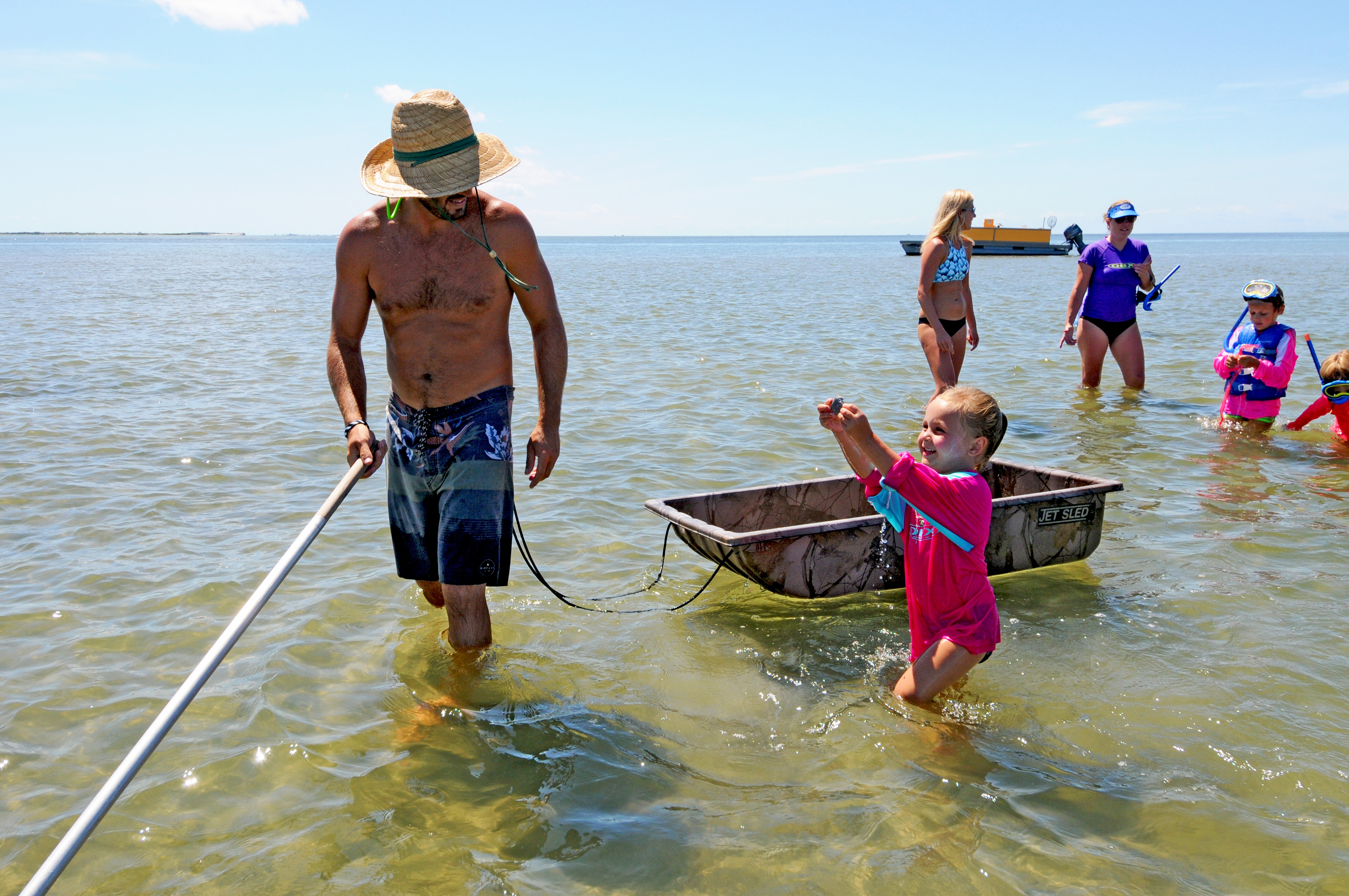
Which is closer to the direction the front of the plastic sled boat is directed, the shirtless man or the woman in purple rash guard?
the shirtless man

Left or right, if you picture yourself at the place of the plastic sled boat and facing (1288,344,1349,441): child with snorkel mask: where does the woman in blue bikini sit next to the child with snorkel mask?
left

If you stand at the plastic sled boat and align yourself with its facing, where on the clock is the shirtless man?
The shirtless man is roughly at 12 o'clock from the plastic sled boat.

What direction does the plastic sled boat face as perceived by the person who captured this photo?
facing the viewer and to the left of the viewer

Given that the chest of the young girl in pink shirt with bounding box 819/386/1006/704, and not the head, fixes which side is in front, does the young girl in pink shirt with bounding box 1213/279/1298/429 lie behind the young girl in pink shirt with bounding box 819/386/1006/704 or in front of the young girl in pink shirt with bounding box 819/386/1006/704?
behind

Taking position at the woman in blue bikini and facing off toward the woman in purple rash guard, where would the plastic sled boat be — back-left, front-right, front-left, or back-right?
back-right

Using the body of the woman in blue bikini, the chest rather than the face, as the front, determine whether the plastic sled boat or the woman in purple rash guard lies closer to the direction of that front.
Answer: the plastic sled boat

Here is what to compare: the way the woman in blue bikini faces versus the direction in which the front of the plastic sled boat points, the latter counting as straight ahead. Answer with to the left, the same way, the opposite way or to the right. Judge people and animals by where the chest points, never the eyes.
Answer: to the left

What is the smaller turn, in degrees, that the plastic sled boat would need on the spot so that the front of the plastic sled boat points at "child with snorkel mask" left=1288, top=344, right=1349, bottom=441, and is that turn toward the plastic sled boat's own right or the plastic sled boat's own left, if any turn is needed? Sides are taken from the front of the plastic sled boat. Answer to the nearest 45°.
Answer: approximately 180°

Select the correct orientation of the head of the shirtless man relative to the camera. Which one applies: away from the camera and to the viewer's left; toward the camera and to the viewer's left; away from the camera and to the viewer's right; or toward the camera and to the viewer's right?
toward the camera and to the viewer's right

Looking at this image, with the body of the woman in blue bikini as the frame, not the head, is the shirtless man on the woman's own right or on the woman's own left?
on the woman's own right

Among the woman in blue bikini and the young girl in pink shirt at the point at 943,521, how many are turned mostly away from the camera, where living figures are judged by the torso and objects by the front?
0

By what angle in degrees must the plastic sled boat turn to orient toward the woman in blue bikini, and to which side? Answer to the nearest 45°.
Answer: approximately 135° to its right

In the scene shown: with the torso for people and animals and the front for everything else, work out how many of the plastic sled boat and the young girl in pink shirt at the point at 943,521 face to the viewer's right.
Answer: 0

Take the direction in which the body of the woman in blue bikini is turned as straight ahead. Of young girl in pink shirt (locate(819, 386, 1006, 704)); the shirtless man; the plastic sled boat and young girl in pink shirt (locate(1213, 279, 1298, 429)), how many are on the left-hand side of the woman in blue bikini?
0

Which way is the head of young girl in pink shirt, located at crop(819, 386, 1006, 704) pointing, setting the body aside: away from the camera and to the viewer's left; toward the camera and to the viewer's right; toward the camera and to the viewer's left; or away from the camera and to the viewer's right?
toward the camera and to the viewer's left
